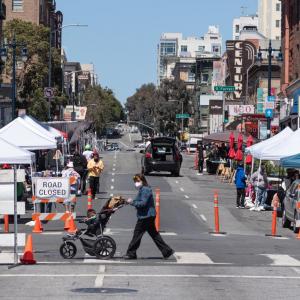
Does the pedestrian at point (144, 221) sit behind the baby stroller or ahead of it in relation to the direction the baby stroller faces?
behind

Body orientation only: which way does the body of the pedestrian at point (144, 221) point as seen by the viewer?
to the viewer's left

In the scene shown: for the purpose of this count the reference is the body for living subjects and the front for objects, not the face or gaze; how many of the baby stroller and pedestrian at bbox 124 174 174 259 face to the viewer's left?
2

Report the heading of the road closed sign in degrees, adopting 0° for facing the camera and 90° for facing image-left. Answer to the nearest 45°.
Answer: approximately 0°

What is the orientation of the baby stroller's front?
to the viewer's left

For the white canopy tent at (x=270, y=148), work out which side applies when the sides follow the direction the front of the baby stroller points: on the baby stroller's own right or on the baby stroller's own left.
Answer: on the baby stroller's own right

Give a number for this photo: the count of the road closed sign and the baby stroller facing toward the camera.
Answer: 1

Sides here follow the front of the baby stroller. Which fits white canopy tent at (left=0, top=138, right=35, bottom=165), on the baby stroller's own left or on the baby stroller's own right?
on the baby stroller's own right
